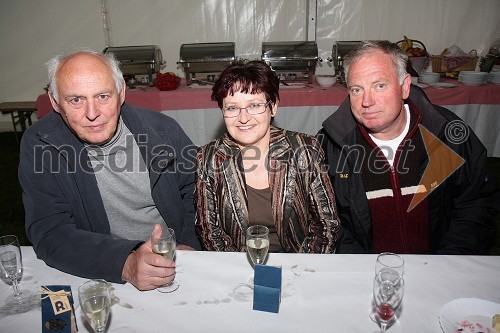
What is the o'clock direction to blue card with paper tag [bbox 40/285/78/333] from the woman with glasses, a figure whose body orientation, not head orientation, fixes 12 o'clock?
The blue card with paper tag is roughly at 1 o'clock from the woman with glasses.

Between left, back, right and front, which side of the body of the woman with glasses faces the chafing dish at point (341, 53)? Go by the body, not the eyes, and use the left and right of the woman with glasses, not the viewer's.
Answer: back

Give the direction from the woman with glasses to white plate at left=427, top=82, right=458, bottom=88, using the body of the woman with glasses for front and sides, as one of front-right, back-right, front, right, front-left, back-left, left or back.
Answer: back-left

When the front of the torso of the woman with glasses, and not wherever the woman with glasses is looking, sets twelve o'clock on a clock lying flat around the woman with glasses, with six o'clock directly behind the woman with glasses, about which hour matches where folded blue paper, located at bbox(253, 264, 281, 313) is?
The folded blue paper is roughly at 12 o'clock from the woman with glasses.

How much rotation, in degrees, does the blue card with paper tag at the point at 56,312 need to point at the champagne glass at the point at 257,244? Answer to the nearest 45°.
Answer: approximately 90° to its left

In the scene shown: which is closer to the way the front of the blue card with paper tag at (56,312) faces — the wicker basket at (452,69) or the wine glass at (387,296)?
the wine glass

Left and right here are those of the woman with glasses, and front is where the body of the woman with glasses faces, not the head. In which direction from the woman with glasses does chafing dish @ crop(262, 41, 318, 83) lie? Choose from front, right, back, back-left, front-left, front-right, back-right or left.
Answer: back

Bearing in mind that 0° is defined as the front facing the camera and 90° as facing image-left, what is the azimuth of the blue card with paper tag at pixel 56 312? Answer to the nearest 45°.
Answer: approximately 0°

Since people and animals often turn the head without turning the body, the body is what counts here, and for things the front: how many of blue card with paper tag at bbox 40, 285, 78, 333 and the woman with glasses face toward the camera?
2

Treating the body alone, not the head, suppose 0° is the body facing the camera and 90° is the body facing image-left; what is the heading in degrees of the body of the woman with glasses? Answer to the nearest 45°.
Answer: approximately 0°

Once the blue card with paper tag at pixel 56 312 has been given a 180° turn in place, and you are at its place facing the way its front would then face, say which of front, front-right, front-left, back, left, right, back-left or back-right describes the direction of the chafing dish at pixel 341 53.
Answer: front-right
